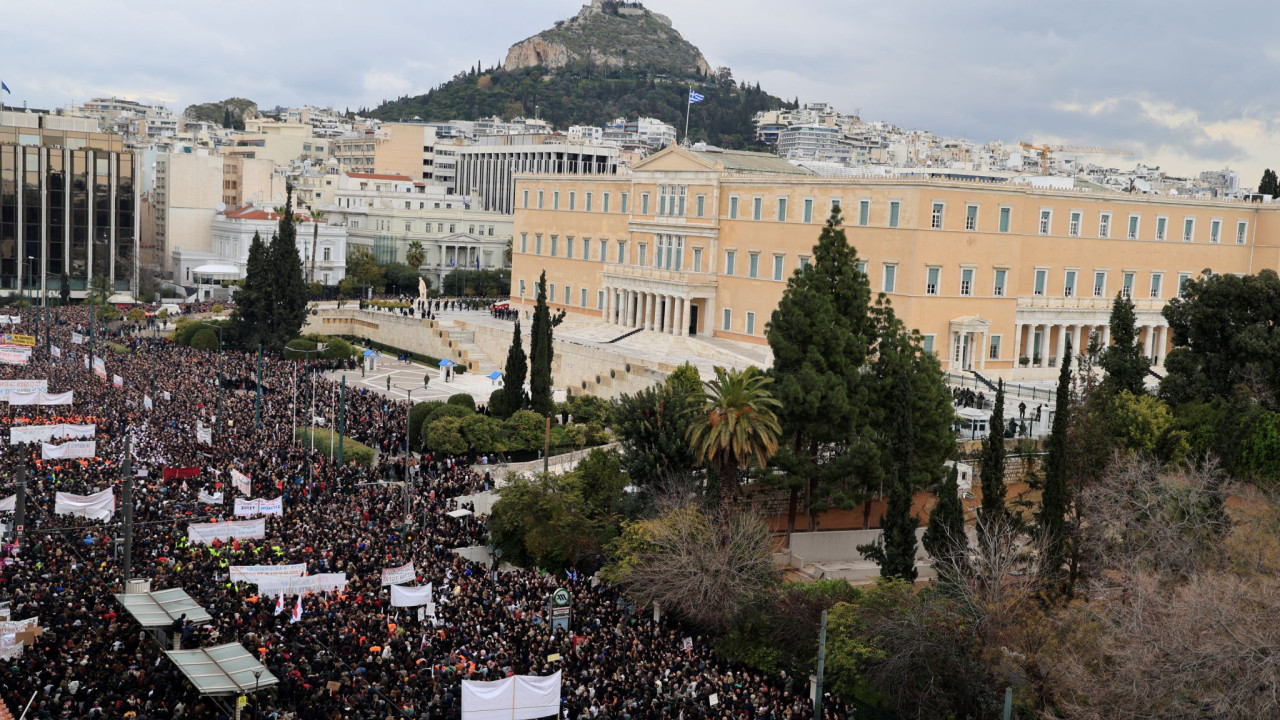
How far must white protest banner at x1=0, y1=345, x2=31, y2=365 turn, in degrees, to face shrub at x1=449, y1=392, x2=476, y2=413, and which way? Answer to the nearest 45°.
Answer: approximately 45° to its left

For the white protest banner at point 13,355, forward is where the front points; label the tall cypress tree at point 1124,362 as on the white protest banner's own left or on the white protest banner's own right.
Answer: on the white protest banner's own left

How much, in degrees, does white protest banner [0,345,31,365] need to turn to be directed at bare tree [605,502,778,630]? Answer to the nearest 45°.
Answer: approximately 45° to its left

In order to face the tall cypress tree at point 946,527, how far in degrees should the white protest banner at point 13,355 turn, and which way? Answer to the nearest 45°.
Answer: approximately 45° to its left

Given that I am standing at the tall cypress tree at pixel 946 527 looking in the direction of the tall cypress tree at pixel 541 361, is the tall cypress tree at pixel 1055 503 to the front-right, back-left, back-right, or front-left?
back-right

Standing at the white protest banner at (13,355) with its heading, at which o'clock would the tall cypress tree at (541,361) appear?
The tall cypress tree is roughly at 10 o'clock from the white protest banner.
